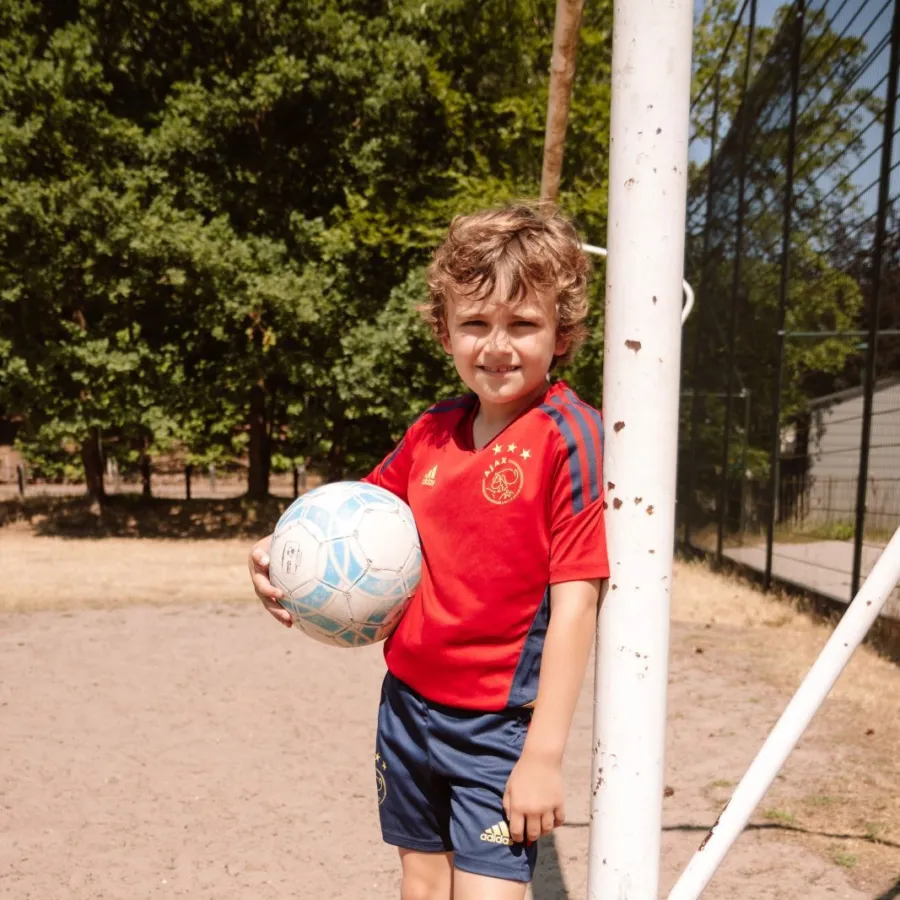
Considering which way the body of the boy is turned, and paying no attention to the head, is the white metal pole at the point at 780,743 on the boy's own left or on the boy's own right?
on the boy's own left

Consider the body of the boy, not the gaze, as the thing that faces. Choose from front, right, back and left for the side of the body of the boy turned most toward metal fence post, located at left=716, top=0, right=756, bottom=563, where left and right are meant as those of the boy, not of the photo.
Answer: back

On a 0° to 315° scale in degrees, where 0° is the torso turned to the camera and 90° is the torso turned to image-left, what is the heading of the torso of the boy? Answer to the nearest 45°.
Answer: approximately 45°

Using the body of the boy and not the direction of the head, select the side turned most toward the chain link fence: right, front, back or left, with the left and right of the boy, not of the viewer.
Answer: back

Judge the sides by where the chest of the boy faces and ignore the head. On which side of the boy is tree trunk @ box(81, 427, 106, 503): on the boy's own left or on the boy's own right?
on the boy's own right

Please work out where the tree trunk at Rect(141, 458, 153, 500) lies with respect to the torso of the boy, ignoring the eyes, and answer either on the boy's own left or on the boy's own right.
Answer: on the boy's own right

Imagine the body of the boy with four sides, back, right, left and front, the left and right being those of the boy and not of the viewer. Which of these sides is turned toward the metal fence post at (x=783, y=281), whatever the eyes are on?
back

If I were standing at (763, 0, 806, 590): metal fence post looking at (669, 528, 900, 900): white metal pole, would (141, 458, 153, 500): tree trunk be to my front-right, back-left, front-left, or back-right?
back-right
